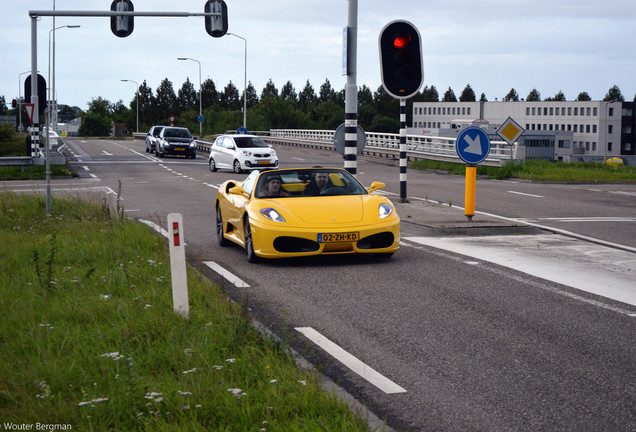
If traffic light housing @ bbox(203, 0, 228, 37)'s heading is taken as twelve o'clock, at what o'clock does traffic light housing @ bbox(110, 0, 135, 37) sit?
traffic light housing @ bbox(110, 0, 135, 37) is roughly at 9 o'clock from traffic light housing @ bbox(203, 0, 228, 37).

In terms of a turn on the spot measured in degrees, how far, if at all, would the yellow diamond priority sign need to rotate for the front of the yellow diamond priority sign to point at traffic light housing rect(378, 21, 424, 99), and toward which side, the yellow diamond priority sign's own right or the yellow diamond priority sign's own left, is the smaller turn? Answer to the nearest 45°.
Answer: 0° — it already faces it

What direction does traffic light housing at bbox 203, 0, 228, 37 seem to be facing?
away from the camera

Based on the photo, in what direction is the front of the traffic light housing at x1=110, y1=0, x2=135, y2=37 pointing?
away from the camera

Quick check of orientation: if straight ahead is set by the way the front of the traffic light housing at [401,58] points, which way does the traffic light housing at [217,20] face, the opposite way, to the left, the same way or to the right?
the opposite way

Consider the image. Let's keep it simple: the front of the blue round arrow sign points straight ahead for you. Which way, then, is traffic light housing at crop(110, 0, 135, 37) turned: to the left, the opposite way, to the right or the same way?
the opposite way
